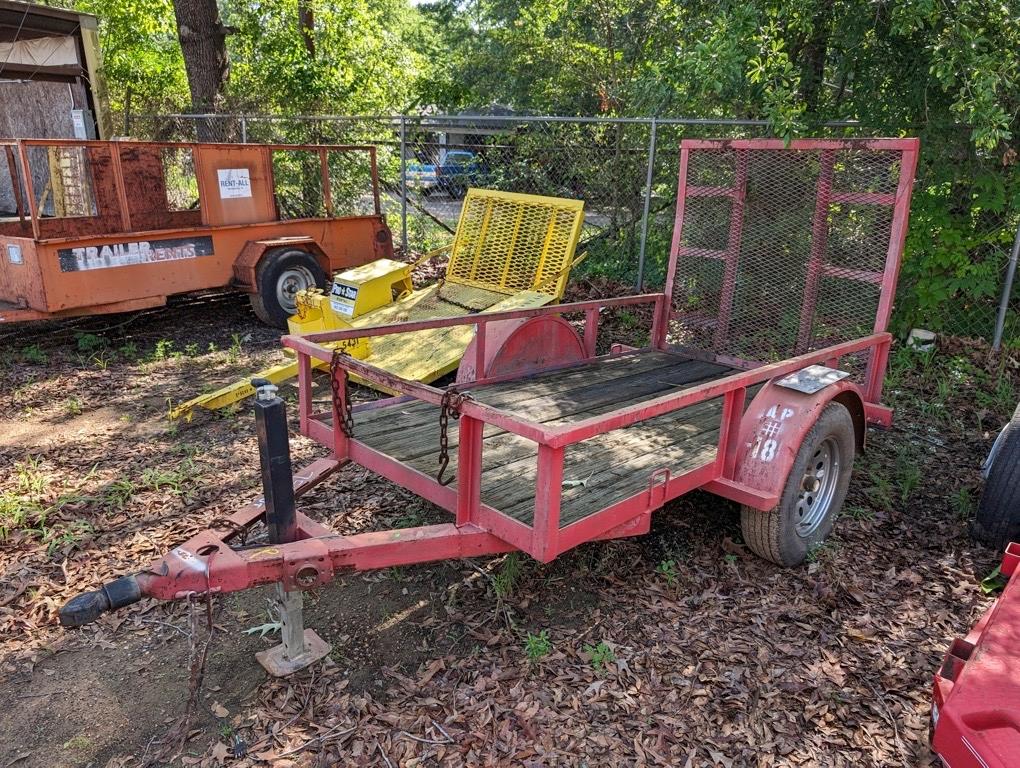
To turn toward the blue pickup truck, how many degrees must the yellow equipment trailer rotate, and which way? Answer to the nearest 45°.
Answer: approximately 135° to its right

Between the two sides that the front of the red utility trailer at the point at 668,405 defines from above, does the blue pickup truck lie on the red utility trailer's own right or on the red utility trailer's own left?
on the red utility trailer's own right

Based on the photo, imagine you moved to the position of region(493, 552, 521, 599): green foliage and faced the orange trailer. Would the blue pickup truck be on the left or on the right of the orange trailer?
right

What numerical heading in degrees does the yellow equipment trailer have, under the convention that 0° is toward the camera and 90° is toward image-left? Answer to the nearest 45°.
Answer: approximately 45°

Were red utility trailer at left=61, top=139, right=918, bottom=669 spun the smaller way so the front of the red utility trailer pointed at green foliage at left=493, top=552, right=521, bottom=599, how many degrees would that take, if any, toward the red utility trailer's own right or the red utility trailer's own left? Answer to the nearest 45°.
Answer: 0° — it already faces it

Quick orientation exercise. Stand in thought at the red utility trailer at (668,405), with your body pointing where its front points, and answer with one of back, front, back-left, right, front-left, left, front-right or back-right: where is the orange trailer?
right

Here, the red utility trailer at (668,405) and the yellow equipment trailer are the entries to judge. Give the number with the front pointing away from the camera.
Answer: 0

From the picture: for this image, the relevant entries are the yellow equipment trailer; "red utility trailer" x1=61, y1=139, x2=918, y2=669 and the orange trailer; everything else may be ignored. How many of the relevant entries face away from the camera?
0

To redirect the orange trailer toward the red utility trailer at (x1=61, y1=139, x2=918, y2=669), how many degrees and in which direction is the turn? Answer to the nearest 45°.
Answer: approximately 90° to its left

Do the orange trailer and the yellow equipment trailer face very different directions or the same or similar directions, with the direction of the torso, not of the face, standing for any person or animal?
same or similar directions

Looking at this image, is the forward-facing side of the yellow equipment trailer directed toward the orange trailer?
no

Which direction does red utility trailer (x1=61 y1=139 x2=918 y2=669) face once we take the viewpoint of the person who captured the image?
facing the viewer and to the left of the viewer

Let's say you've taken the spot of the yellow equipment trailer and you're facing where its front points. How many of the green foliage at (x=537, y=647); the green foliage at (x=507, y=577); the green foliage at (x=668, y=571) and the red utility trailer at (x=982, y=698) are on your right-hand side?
0

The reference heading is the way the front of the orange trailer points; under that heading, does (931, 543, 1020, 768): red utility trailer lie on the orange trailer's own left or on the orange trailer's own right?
on the orange trailer's own left

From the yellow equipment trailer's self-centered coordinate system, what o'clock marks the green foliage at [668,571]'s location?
The green foliage is roughly at 10 o'clock from the yellow equipment trailer.

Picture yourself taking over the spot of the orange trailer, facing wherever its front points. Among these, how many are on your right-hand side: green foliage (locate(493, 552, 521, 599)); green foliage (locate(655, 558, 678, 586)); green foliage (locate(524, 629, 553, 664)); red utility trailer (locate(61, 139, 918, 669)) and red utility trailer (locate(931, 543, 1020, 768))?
0

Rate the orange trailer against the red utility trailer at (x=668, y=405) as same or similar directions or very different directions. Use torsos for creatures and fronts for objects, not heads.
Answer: same or similar directions

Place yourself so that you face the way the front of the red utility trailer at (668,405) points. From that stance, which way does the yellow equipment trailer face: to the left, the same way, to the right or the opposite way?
the same way
